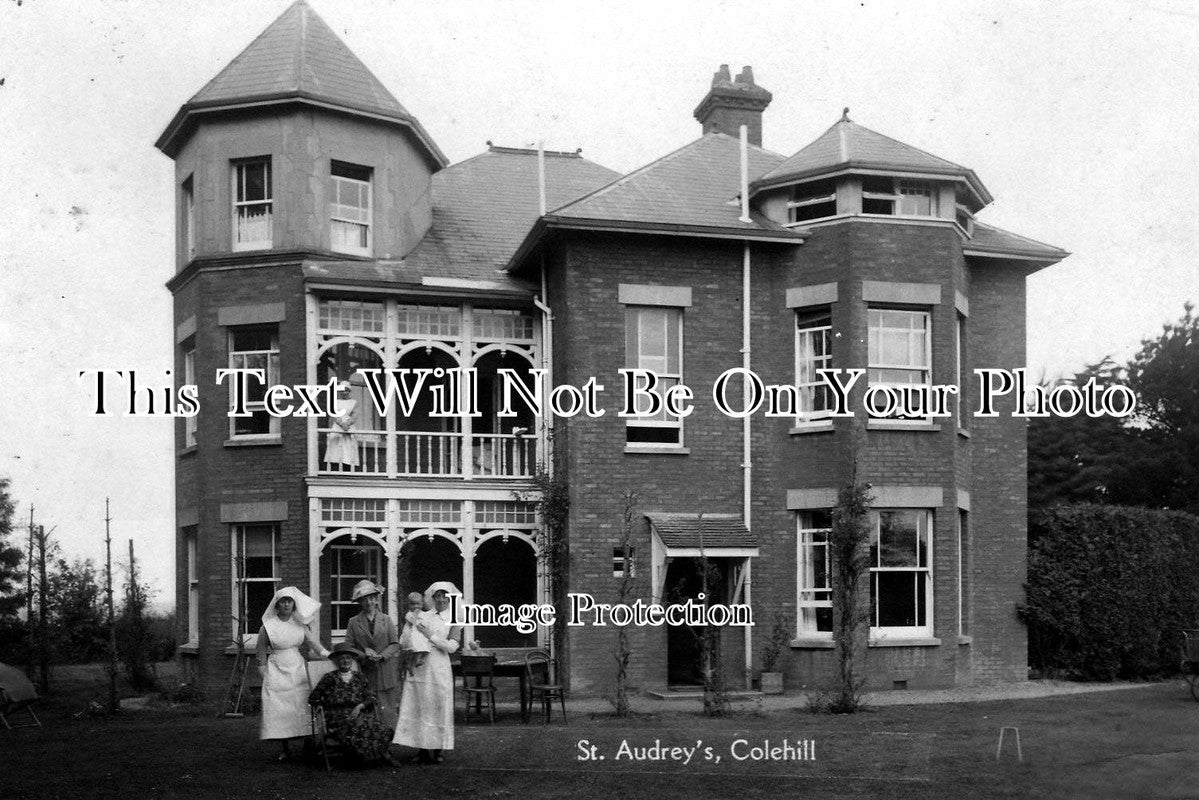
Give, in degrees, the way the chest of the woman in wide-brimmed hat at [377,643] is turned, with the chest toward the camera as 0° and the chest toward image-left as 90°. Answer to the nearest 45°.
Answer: approximately 0°

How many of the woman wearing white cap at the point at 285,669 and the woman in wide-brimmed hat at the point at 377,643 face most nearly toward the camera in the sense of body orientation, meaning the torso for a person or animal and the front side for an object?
2

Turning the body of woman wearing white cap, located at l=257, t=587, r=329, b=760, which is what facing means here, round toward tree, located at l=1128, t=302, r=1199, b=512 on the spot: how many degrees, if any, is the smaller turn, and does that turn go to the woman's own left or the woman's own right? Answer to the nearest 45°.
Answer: approximately 135° to the woman's own left

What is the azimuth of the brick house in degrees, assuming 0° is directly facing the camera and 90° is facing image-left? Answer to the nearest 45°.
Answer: approximately 0°

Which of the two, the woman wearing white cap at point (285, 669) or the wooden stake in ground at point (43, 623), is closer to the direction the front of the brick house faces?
the woman wearing white cap

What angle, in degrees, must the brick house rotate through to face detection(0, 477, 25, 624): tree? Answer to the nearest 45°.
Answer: approximately 135° to its right

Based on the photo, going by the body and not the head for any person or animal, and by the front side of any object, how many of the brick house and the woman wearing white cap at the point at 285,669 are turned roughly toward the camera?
2

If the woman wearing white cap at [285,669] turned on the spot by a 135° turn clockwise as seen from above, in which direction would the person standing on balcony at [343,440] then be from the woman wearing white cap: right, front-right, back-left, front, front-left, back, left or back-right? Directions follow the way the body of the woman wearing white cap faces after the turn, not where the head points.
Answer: front-right

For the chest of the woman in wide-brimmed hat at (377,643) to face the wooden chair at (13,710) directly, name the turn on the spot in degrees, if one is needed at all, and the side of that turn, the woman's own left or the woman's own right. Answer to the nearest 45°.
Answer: approximately 135° to the woman's own right
